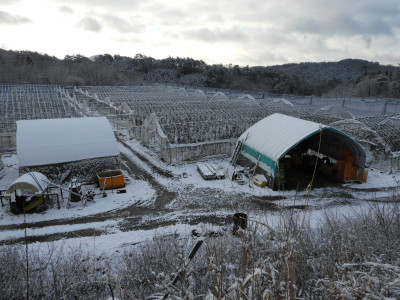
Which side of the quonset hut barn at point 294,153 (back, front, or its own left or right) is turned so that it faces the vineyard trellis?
back

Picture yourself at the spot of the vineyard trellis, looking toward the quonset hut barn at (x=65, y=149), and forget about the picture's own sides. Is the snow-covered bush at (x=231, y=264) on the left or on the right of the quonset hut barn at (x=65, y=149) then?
left

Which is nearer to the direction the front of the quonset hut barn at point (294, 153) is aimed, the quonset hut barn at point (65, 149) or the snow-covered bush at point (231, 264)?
the snow-covered bush

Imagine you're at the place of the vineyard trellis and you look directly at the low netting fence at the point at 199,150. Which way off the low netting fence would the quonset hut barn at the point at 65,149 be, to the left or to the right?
right

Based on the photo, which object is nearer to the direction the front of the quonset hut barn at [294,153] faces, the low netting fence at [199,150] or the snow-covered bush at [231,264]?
the snow-covered bush

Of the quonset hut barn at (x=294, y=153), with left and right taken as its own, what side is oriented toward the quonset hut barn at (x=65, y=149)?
right

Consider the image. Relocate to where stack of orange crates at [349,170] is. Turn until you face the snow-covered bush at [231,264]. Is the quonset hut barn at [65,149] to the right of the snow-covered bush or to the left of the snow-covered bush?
right

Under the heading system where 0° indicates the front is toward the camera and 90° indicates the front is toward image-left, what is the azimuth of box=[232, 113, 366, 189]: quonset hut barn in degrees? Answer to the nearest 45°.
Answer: approximately 315°
